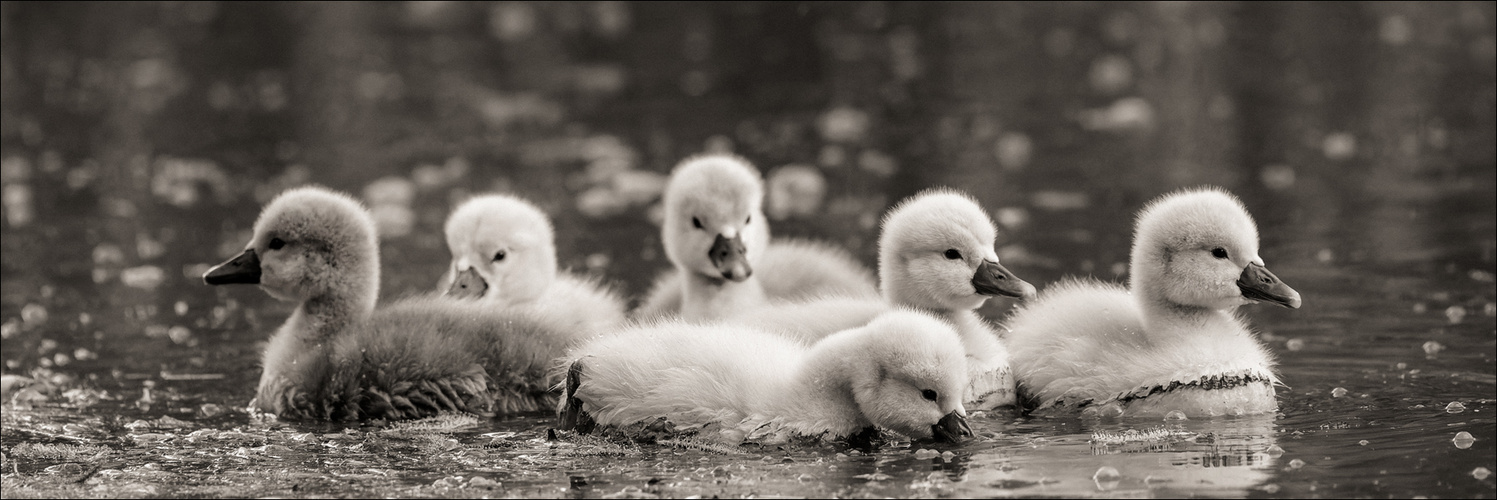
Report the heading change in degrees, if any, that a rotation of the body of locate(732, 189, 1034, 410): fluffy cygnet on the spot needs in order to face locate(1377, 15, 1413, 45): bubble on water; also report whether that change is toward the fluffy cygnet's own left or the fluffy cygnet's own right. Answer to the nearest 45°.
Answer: approximately 45° to the fluffy cygnet's own left

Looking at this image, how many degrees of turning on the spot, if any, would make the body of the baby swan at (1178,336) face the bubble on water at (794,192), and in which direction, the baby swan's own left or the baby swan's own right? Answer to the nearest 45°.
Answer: approximately 135° to the baby swan's own left

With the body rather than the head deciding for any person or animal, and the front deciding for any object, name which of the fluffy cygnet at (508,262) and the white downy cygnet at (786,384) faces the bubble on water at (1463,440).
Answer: the white downy cygnet

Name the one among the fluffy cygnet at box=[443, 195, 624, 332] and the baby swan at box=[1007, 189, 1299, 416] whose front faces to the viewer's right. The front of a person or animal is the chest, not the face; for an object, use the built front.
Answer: the baby swan

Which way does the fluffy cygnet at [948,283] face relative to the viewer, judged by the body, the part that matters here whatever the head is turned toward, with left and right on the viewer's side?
facing to the right of the viewer

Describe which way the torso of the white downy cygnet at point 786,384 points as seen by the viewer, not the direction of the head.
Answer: to the viewer's right

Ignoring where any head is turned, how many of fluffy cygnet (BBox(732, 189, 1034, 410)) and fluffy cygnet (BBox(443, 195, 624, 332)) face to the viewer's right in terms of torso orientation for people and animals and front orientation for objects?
1

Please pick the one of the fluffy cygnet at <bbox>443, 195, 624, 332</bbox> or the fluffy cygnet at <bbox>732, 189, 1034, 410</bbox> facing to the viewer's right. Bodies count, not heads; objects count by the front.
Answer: the fluffy cygnet at <bbox>732, 189, 1034, 410</bbox>

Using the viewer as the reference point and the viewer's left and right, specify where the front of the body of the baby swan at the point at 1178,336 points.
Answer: facing to the right of the viewer

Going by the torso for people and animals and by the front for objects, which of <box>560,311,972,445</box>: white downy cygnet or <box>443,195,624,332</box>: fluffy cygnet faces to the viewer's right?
the white downy cygnet

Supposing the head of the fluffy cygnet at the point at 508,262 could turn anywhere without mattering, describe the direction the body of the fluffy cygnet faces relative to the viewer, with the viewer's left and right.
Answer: facing the viewer and to the left of the viewer

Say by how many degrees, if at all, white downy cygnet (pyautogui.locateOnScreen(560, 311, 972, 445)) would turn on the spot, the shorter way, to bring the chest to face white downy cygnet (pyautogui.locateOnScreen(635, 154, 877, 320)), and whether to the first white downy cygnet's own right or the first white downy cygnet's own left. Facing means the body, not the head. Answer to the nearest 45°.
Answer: approximately 90° to the first white downy cygnet's own left

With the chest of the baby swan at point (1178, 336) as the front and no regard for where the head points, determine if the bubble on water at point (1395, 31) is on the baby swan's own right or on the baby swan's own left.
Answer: on the baby swan's own left
